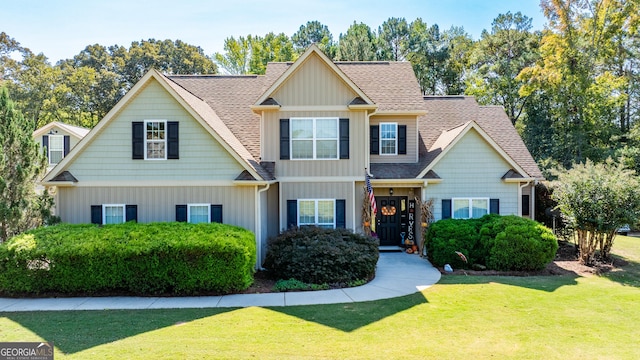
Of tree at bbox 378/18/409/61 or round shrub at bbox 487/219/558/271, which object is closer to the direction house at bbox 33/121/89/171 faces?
the round shrub

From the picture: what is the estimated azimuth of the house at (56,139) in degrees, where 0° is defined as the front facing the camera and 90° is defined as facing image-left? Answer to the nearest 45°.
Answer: approximately 0°

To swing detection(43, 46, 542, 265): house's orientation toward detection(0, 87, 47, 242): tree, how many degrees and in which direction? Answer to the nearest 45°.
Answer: approximately 90° to its right

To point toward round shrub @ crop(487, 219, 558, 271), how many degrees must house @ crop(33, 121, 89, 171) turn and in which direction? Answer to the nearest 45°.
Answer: approximately 45° to its left

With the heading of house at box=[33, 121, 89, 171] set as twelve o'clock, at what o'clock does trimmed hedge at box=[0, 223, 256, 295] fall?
The trimmed hedge is roughly at 12 o'clock from the house.

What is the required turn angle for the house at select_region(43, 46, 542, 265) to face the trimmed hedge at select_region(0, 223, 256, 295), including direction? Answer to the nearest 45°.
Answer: approximately 45° to its right

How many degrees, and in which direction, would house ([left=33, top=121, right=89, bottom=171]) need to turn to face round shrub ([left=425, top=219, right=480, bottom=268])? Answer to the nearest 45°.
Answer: approximately 45° to its left

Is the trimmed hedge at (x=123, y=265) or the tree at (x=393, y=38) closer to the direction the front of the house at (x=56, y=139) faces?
the trimmed hedge

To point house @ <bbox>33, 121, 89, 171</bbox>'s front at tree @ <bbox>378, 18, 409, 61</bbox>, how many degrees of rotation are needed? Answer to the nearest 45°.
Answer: approximately 90° to its left

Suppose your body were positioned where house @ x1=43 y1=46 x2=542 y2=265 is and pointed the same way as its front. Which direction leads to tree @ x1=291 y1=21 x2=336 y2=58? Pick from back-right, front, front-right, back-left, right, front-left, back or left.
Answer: back

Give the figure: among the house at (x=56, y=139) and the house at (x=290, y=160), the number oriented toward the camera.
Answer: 2

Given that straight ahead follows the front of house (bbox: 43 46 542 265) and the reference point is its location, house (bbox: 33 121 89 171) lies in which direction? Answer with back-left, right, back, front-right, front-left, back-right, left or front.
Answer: back-right
